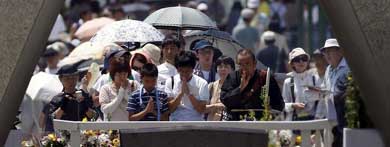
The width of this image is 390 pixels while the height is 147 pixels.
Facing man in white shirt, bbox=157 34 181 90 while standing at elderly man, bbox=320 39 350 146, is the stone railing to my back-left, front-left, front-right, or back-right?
front-left

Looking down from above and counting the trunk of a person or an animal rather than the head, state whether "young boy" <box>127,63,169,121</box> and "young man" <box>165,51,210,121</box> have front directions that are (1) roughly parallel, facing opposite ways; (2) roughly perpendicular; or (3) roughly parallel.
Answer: roughly parallel

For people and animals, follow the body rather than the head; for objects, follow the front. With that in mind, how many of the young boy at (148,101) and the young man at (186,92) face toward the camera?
2

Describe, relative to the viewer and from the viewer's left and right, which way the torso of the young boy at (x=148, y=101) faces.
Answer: facing the viewer
